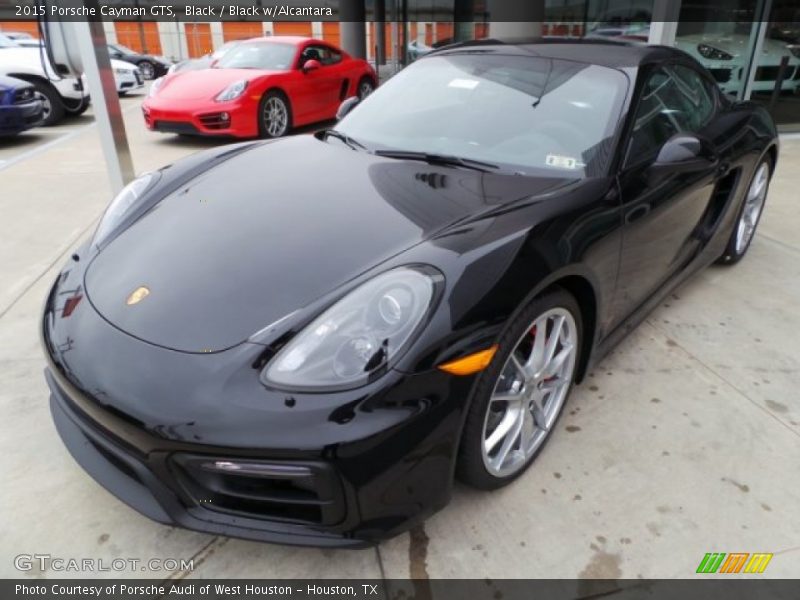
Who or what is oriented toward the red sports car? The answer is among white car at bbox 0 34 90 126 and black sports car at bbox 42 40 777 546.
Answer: the white car

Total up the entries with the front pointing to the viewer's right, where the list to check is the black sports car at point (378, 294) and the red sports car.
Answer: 0

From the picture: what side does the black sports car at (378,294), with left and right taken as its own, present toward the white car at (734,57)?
back

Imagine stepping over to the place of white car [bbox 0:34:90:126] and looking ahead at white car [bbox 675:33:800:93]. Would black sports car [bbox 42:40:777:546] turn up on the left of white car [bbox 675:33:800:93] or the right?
right

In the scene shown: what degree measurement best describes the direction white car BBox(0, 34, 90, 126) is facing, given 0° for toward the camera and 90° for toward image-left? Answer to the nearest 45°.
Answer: approximately 315°

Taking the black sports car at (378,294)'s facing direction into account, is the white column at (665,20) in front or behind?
behind

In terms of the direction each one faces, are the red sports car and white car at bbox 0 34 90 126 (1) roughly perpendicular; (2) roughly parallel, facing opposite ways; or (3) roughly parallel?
roughly perpendicular

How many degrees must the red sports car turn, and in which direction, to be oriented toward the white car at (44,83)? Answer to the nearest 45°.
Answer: approximately 90° to its right

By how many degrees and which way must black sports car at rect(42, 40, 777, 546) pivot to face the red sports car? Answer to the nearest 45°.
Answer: approximately 135° to its right

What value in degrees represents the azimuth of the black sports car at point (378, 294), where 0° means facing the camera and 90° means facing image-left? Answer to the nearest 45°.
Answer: approximately 45°
